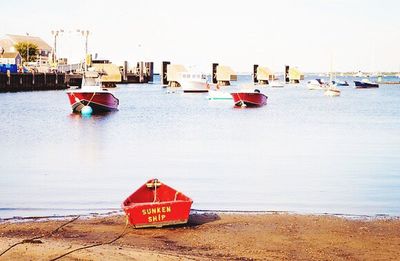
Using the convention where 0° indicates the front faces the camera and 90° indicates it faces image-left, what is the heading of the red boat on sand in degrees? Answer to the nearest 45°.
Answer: approximately 180°
